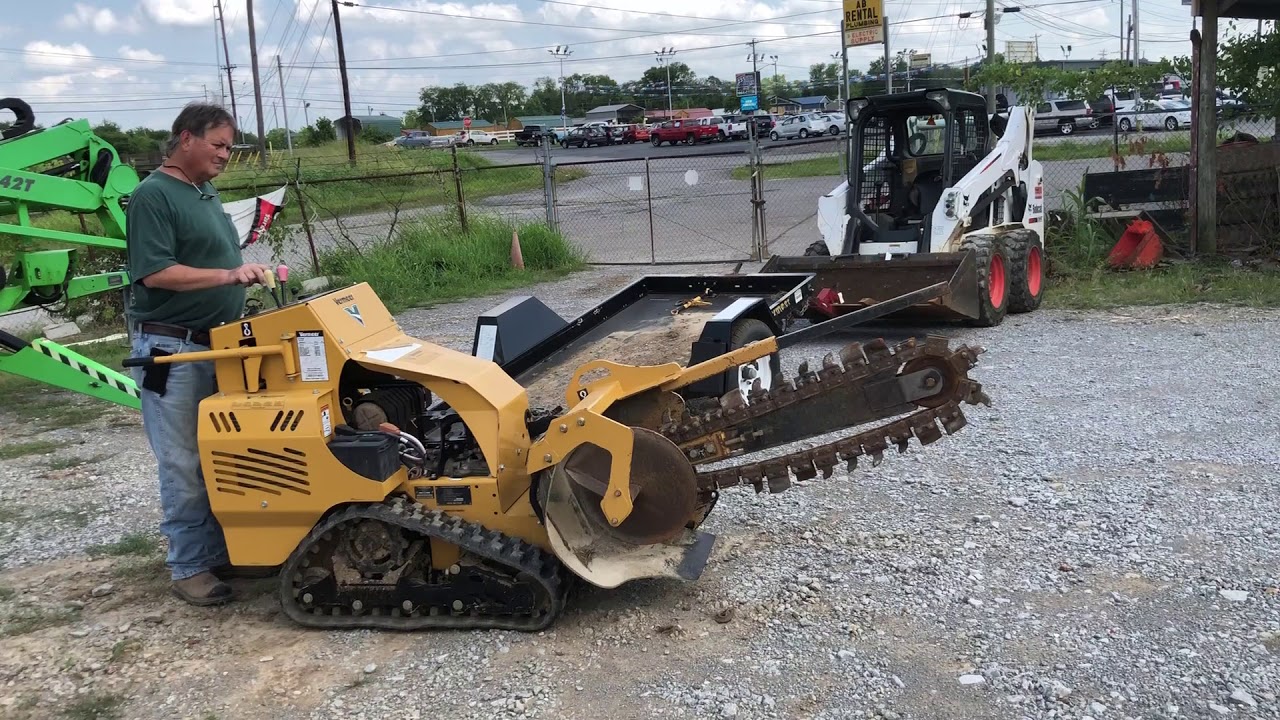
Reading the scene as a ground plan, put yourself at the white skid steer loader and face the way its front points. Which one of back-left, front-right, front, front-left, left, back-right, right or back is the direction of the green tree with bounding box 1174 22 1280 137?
back

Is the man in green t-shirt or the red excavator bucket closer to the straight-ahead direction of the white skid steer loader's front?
the man in green t-shirt

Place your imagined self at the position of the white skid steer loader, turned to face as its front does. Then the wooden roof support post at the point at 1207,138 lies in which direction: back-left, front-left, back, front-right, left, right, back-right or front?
back

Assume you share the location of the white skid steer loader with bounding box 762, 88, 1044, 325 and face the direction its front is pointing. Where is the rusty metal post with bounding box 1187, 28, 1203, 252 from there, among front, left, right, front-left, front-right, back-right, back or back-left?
back

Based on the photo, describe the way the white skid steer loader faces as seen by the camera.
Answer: facing the viewer and to the left of the viewer

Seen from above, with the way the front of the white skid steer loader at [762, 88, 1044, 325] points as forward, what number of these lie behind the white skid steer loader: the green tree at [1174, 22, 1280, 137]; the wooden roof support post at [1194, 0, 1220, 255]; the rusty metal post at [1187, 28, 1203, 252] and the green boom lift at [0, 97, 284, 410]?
3

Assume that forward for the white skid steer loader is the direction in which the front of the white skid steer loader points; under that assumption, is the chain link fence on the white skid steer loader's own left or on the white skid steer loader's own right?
on the white skid steer loader's own right

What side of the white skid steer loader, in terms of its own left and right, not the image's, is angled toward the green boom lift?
front

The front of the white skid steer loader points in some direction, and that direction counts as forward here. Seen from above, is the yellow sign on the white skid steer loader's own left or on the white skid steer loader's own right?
on the white skid steer loader's own right

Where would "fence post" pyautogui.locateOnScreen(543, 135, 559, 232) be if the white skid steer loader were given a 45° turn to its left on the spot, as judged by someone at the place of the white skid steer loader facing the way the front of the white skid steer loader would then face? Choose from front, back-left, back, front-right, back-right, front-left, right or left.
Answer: back-right

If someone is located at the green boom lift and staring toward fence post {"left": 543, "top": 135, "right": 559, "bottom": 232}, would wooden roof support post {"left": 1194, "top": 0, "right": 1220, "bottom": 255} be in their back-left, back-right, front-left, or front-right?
front-right

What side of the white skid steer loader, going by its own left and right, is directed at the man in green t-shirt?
front

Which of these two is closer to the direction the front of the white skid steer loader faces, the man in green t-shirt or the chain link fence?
the man in green t-shirt
